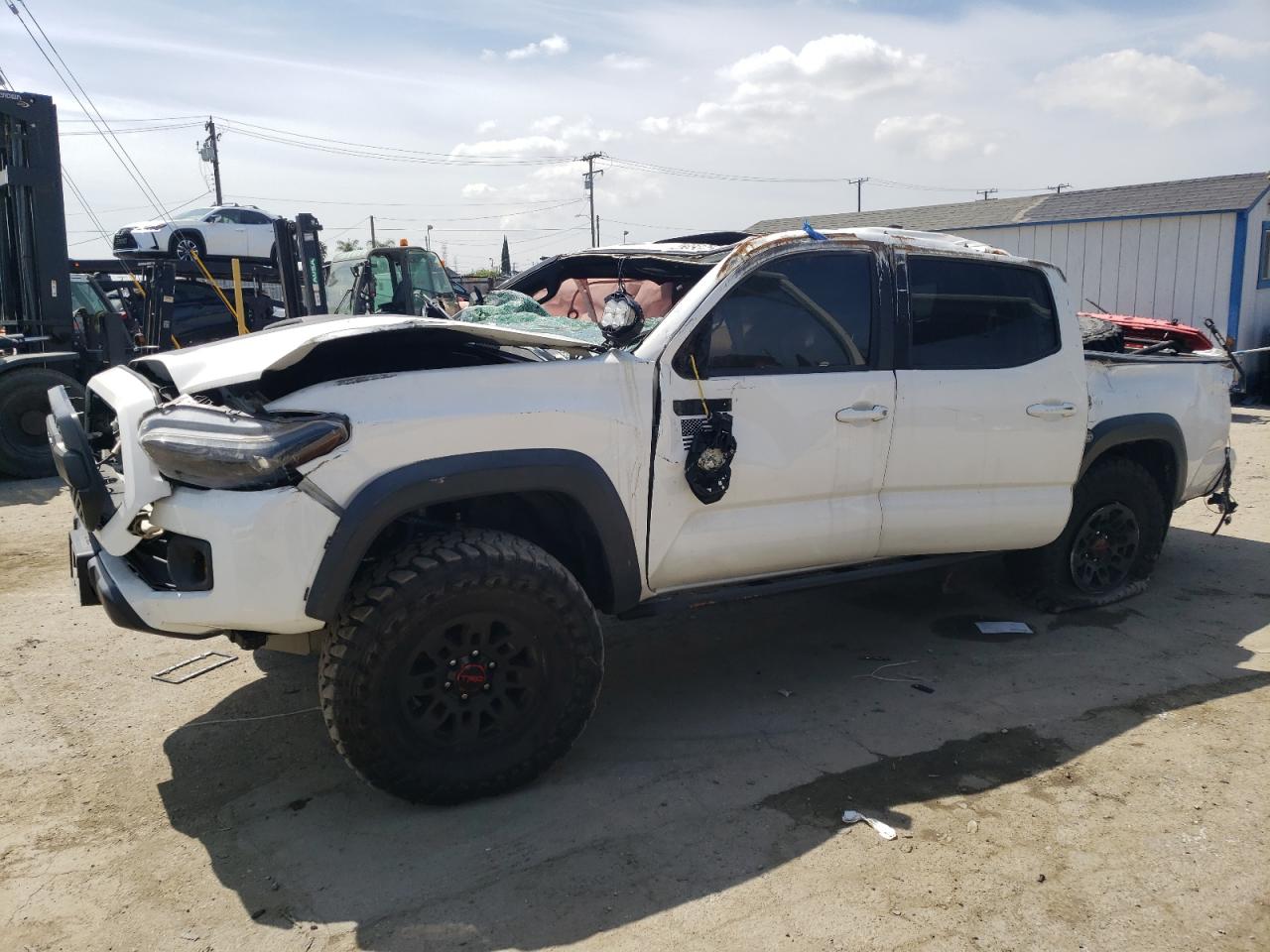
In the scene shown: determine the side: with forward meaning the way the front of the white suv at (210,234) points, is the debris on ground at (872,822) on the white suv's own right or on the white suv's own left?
on the white suv's own left

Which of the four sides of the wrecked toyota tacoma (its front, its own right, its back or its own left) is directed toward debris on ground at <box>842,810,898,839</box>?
left

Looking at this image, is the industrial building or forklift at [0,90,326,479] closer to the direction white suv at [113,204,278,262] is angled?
the forklift

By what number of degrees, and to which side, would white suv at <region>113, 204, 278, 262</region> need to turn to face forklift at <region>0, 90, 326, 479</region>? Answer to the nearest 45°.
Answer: approximately 45° to its left

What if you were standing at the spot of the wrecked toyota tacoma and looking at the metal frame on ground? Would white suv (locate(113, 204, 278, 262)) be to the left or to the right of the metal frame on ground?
right

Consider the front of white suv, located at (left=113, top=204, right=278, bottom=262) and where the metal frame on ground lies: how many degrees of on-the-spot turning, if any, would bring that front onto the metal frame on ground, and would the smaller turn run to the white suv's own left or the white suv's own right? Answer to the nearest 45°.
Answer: approximately 45° to the white suv's own left

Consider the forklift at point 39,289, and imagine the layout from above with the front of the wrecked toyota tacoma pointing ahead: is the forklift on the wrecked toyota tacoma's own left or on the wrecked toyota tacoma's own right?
on the wrecked toyota tacoma's own right

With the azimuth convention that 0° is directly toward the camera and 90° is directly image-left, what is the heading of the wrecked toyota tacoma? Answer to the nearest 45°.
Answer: approximately 45°

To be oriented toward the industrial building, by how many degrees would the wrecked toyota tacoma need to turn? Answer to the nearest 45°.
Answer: approximately 180°

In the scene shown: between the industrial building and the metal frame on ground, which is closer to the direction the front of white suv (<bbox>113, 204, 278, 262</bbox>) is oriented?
the metal frame on ground

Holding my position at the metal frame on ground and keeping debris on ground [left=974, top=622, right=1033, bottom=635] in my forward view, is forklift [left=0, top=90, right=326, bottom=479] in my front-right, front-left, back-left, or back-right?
back-left

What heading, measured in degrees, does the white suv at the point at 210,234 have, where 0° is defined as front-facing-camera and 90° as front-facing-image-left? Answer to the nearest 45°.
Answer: approximately 45°
